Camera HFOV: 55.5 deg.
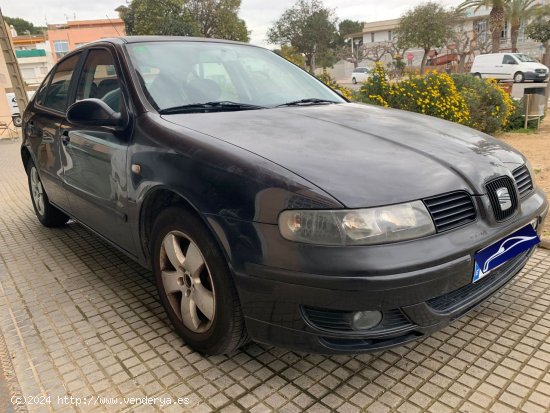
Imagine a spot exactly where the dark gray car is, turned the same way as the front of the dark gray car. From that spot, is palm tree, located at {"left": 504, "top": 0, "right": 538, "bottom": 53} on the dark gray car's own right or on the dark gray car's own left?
on the dark gray car's own left

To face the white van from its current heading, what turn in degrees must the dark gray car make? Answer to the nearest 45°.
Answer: approximately 90° to its left

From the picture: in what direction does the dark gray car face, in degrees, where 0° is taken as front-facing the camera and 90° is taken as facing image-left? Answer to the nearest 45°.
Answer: approximately 315°

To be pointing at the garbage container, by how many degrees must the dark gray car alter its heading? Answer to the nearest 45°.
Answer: approximately 90° to its left

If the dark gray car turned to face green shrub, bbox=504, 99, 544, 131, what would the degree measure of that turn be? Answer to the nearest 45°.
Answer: approximately 90° to its left

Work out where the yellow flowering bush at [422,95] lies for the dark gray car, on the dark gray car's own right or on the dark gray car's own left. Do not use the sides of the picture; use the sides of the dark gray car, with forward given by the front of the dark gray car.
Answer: on the dark gray car's own left

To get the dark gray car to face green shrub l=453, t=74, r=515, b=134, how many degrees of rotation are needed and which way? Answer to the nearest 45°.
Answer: approximately 90° to its left
